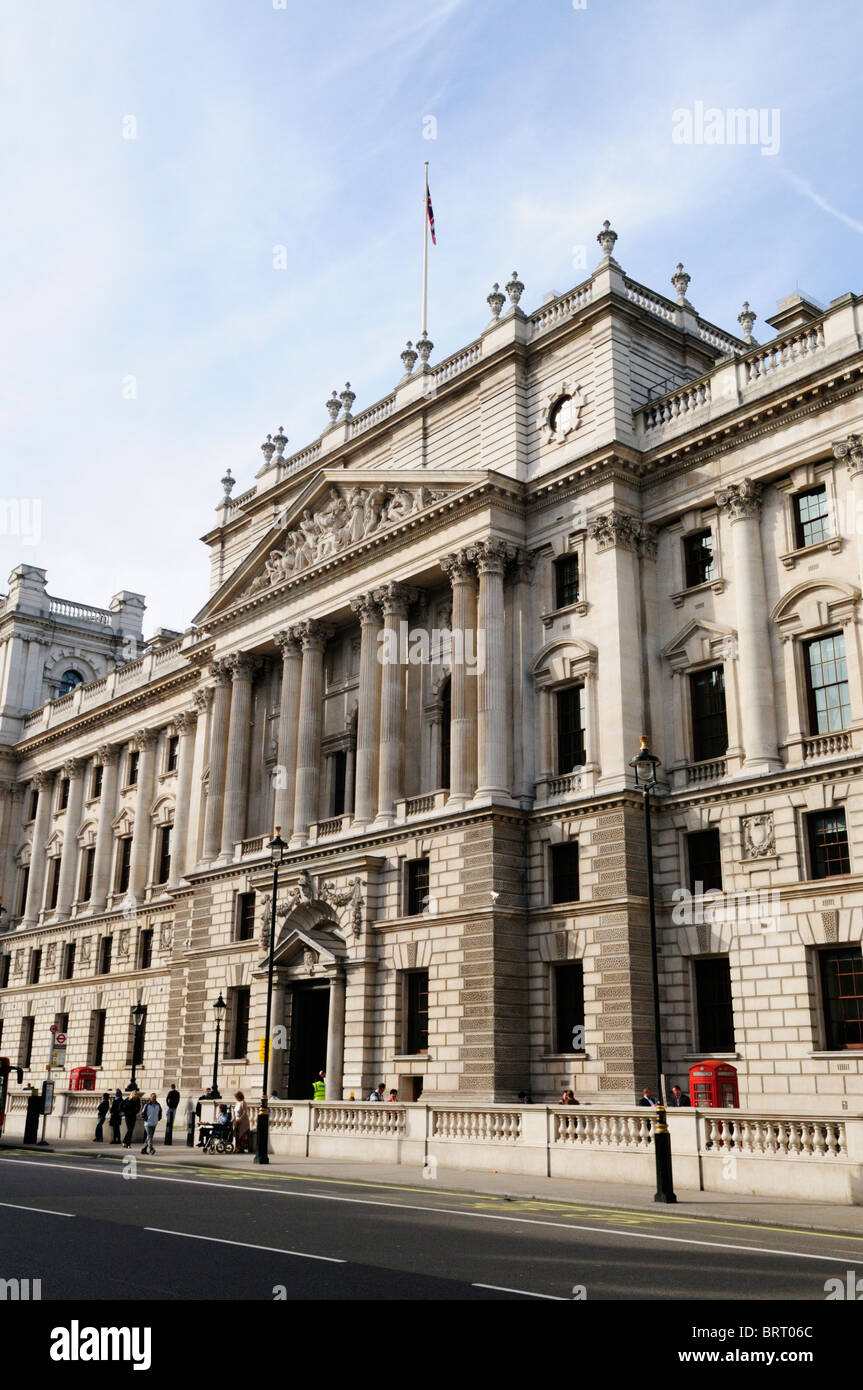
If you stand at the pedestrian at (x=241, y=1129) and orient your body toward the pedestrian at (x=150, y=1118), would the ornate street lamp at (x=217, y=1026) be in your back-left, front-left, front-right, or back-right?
front-right

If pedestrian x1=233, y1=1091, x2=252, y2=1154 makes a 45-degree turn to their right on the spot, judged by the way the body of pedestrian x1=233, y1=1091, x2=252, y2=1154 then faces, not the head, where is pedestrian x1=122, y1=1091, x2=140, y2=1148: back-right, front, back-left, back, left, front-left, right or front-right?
front

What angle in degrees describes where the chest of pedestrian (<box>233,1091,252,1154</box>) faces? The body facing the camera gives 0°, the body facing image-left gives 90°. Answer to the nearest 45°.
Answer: approximately 90°

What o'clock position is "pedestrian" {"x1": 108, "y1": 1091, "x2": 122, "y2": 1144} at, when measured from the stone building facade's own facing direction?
The pedestrian is roughly at 2 o'clock from the stone building facade.

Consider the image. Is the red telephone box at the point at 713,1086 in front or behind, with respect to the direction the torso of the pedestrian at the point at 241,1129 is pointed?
behind

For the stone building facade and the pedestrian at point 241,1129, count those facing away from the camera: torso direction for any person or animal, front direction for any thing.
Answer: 0

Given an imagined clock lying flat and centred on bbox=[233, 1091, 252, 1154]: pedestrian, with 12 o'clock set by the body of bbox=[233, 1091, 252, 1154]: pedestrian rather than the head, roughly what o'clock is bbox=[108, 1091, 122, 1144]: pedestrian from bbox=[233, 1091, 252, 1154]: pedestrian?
bbox=[108, 1091, 122, 1144]: pedestrian is roughly at 2 o'clock from bbox=[233, 1091, 252, 1154]: pedestrian.

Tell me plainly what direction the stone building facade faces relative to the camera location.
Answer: facing the viewer and to the left of the viewer

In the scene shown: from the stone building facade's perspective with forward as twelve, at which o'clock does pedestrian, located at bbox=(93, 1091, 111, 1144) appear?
The pedestrian is roughly at 2 o'clock from the stone building facade.

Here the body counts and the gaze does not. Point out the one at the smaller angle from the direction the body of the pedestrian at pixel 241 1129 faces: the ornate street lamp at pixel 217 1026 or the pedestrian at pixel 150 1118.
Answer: the pedestrian
